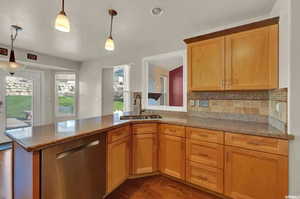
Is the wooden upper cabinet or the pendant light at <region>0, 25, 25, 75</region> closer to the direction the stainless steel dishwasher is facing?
the wooden upper cabinet

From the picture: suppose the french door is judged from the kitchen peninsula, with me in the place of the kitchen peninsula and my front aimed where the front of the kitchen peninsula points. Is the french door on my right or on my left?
on my right

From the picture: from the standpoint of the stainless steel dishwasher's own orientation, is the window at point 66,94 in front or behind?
behind

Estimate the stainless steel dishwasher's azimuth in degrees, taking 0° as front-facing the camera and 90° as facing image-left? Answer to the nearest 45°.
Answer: approximately 315°

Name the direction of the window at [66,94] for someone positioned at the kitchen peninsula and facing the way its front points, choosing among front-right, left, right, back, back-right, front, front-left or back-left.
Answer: back-right

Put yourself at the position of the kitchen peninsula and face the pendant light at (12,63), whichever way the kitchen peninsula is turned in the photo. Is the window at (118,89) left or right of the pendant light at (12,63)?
right
